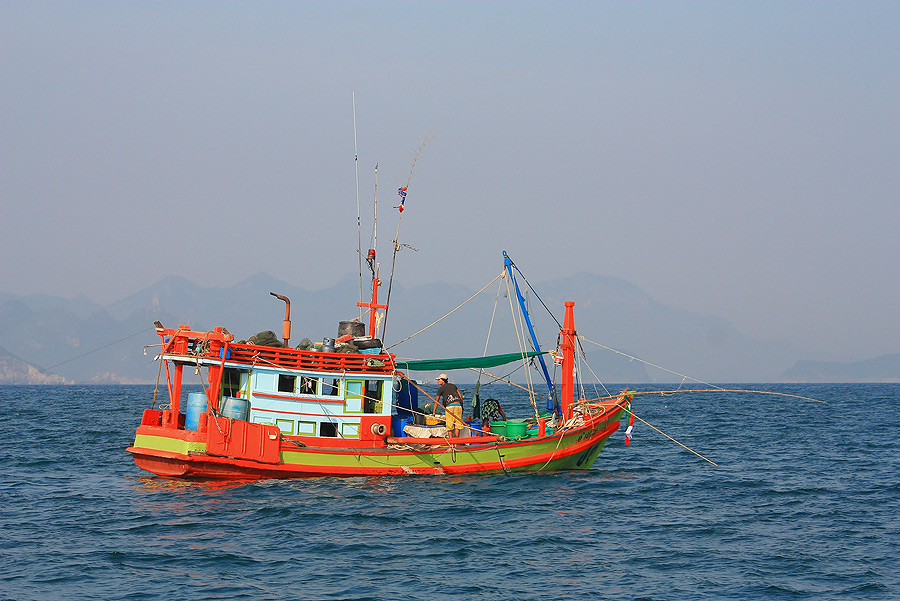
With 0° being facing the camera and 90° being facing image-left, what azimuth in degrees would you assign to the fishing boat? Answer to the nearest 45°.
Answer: approximately 270°
